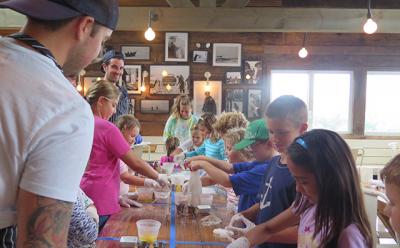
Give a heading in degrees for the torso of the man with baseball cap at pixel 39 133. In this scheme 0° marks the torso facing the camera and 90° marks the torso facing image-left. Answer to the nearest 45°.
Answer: approximately 225°

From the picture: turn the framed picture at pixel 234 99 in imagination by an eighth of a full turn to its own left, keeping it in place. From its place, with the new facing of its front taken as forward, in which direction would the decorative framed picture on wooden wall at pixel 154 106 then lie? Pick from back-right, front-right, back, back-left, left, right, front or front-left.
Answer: back-right

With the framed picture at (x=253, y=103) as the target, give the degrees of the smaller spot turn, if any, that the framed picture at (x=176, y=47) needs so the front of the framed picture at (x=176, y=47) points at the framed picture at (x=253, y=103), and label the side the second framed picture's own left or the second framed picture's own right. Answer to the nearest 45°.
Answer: approximately 90° to the second framed picture's own left

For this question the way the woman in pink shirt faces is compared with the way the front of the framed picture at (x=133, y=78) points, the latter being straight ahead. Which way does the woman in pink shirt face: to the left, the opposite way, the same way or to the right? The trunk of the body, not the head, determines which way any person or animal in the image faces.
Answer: to the left

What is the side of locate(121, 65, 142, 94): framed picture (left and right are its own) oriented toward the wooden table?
front

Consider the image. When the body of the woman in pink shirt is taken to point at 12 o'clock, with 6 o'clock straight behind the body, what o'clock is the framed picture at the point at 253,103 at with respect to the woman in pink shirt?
The framed picture is roughly at 10 o'clock from the woman in pink shirt.

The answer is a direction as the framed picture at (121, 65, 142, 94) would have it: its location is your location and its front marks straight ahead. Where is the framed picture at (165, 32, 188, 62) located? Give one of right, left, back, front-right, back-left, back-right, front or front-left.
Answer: left

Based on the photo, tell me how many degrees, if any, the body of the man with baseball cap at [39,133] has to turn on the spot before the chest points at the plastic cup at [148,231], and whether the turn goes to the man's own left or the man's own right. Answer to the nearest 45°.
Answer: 0° — they already face it

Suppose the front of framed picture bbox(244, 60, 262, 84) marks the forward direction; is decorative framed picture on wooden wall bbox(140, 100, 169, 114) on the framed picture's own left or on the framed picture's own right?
on the framed picture's own right

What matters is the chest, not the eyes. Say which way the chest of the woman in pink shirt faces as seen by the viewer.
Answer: to the viewer's right

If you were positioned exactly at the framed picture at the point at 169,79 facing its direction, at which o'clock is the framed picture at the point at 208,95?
the framed picture at the point at 208,95 is roughly at 9 o'clock from the framed picture at the point at 169,79.

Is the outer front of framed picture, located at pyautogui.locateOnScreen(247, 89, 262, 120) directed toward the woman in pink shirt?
yes

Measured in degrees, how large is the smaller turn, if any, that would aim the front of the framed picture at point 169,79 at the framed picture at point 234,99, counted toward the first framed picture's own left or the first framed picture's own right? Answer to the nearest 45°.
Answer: approximately 90° to the first framed picture's own left
